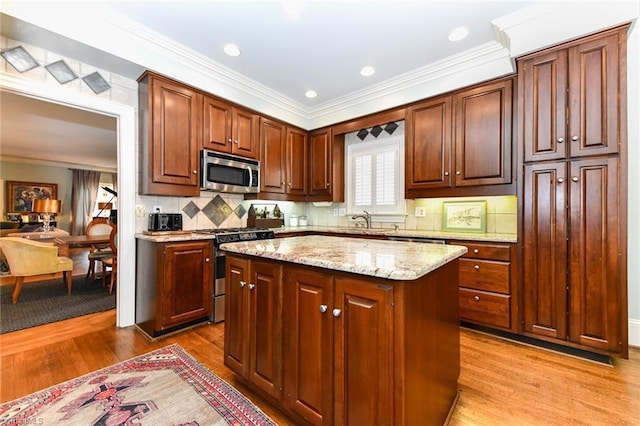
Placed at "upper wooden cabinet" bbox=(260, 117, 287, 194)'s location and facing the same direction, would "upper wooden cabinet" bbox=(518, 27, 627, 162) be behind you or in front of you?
in front

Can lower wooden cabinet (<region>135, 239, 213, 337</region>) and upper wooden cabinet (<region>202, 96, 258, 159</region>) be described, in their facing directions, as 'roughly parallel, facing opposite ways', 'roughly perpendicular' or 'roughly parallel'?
roughly parallel

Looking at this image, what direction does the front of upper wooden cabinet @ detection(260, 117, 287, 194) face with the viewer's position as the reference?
facing the viewer and to the right of the viewer

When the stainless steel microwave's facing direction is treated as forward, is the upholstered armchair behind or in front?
behind

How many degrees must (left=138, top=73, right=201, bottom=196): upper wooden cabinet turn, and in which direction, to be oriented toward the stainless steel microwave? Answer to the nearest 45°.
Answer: approximately 45° to its left

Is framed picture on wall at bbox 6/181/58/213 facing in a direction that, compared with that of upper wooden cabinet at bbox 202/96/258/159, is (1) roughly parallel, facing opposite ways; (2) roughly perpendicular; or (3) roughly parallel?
roughly parallel

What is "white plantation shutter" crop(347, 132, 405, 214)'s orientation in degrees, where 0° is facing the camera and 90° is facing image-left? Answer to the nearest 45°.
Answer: approximately 45°

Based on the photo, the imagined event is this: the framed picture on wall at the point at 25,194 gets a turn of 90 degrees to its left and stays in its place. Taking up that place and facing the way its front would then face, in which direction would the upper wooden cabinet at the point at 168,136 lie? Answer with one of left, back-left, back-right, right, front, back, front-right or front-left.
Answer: right

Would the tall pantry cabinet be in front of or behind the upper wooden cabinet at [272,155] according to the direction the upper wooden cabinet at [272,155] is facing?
in front

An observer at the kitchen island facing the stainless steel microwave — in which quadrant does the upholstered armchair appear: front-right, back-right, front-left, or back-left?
front-left

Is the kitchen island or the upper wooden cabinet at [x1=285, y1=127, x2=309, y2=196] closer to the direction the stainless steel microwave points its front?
the kitchen island
